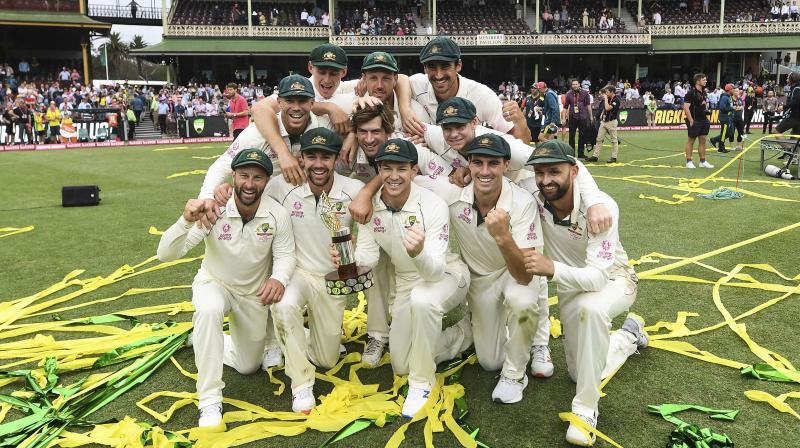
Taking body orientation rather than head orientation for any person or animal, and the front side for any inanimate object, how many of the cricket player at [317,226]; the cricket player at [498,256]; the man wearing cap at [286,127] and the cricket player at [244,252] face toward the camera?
4

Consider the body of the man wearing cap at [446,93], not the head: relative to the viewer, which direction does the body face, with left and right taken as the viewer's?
facing the viewer and to the left of the viewer

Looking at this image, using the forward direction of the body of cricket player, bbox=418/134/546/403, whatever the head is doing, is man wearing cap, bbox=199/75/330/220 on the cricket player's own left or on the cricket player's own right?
on the cricket player's own right

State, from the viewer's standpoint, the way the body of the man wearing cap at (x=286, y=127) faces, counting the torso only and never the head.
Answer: toward the camera

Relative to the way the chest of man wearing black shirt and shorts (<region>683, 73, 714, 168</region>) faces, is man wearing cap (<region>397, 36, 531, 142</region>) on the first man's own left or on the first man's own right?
on the first man's own right

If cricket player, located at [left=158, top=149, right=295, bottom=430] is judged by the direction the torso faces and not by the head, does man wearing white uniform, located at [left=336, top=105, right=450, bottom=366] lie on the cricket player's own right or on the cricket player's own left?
on the cricket player's own left

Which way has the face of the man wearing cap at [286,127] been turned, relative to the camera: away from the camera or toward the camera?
toward the camera

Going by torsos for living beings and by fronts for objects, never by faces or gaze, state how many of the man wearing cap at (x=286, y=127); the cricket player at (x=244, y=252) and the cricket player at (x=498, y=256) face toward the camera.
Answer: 3

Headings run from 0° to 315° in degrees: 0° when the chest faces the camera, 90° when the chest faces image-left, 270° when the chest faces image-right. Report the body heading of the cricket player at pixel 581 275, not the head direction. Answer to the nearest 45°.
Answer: approximately 45°

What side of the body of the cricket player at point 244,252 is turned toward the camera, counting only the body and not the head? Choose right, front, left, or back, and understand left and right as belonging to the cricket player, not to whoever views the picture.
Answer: front

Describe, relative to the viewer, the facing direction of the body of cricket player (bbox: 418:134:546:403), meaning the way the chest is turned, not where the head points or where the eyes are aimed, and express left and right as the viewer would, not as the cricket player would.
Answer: facing the viewer

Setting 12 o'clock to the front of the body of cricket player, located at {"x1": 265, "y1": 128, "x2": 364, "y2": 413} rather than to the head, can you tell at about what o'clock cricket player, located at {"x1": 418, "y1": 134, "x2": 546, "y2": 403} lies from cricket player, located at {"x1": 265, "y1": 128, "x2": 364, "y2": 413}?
cricket player, located at {"x1": 418, "y1": 134, "x2": 546, "y2": 403} is roughly at 10 o'clock from cricket player, located at {"x1": 265, "y1": 128, "x2": 364, "y2": 413}.

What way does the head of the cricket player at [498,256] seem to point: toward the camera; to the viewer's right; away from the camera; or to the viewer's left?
toward the camera
